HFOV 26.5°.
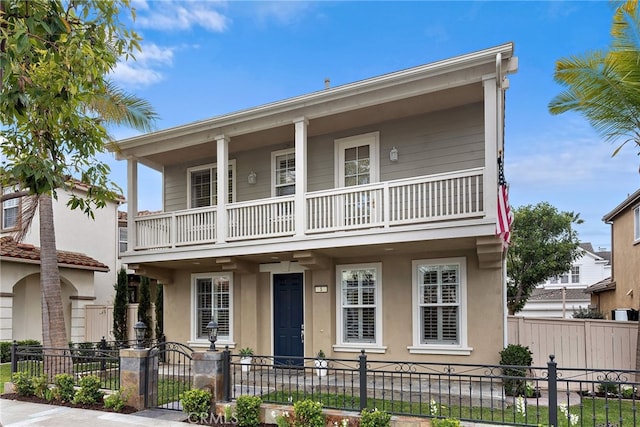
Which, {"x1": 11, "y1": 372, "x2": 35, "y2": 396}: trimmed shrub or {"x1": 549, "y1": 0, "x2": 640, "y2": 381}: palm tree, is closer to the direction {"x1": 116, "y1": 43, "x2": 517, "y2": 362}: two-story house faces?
the trimmed shrub

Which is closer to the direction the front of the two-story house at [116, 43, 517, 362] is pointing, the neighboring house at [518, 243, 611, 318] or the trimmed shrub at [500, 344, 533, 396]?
the trimmed shrub

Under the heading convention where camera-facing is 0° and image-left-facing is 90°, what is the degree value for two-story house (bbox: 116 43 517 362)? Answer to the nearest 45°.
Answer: approximately 45°

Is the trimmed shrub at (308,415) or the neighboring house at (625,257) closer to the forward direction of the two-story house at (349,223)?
the trimmed shrub

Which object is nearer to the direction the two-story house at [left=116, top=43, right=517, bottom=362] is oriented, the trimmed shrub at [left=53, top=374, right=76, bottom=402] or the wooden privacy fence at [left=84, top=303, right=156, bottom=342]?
the trimmed shrub

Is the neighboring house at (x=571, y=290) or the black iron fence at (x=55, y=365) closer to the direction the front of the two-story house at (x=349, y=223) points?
the black iron fence

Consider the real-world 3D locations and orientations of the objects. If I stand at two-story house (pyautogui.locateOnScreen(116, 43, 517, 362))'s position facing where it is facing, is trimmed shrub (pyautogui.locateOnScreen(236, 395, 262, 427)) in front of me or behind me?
in front

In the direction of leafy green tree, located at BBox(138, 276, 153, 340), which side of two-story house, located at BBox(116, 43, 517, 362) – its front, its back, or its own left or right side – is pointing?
right

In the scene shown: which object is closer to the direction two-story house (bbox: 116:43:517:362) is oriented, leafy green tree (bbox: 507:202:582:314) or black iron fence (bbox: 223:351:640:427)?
the black iron fence

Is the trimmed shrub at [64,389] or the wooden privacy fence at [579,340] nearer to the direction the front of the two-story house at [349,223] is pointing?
the trimmed shrub
